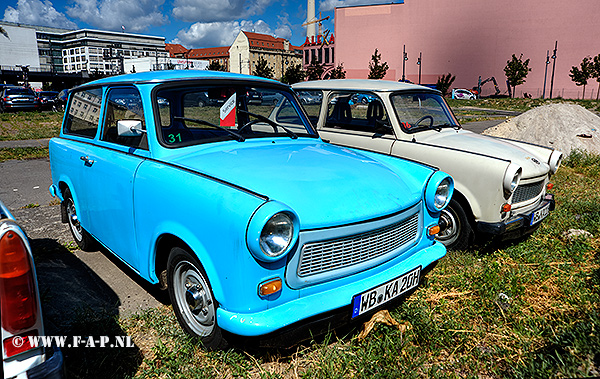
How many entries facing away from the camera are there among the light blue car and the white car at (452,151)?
0

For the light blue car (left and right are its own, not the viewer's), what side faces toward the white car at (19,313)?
right

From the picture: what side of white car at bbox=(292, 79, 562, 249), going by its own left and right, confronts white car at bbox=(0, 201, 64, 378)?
right

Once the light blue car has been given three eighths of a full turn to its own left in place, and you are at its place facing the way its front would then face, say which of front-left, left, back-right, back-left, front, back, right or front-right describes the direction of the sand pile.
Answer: front-right

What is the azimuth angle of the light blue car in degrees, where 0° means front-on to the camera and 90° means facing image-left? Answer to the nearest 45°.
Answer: approximately 315°
